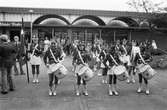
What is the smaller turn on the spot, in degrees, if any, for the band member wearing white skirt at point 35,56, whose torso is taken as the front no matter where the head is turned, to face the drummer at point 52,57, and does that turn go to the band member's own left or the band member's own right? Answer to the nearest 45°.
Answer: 0° — they already face them

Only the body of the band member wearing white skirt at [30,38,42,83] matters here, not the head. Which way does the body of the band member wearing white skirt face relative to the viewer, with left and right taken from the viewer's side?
facing the viewer

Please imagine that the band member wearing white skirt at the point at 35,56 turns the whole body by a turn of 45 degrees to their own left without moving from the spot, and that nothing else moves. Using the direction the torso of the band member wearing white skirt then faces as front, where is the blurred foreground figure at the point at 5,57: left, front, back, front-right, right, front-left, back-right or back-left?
right
